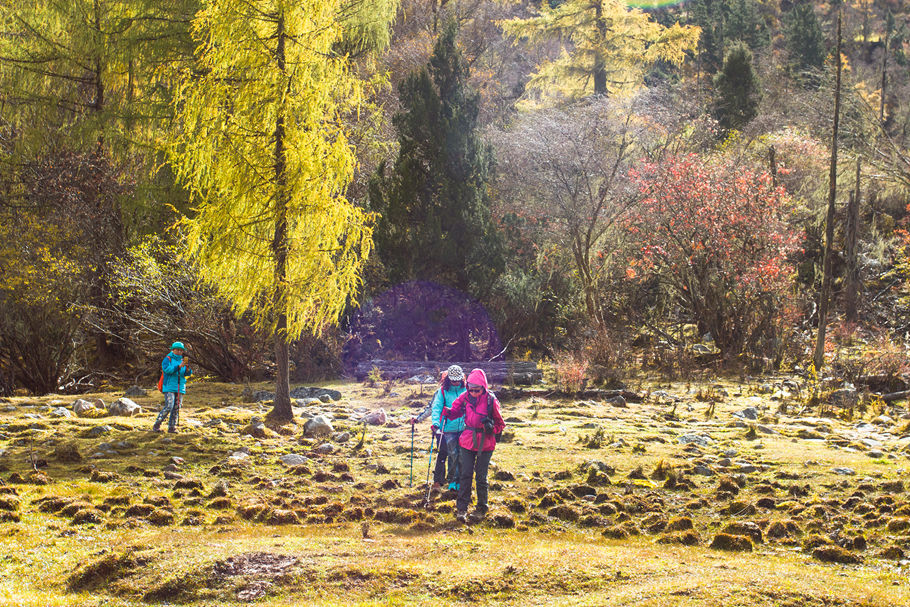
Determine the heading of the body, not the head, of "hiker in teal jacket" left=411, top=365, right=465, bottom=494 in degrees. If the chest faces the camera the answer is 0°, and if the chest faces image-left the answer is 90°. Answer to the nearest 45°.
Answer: approximately 0°

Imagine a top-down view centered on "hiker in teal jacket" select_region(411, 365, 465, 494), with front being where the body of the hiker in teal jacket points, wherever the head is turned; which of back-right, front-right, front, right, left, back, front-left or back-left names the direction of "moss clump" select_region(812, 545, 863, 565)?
front-left

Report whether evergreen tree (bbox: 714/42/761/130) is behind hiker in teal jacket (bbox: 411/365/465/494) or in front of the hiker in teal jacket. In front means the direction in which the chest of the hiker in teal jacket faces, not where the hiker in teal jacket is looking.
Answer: behind

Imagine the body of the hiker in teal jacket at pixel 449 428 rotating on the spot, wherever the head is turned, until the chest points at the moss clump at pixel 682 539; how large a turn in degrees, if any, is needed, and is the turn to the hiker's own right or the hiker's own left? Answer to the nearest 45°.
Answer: approximately 45° to the hiker's own left

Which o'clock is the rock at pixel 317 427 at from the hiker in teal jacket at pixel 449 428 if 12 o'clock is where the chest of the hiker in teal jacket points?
The rock is roughly at 5 o'clock from the hiker in teal jacket.

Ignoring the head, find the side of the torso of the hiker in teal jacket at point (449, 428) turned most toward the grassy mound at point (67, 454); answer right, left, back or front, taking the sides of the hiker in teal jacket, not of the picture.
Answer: right

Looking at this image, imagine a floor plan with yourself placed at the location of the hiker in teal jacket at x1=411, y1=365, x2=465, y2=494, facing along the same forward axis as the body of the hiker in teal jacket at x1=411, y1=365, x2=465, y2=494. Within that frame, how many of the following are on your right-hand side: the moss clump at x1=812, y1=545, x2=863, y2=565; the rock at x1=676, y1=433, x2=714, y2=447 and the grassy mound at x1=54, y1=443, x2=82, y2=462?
1

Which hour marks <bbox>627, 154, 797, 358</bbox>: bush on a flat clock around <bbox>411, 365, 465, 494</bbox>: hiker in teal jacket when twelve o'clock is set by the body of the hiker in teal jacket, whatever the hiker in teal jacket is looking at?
The bush is roughly at 7 o'clock from the hiker in teal jacket.

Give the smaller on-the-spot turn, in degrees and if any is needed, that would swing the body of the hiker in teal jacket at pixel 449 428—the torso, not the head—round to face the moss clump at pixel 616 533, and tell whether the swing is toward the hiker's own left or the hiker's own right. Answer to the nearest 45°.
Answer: approximately 45° to the hiker's own left

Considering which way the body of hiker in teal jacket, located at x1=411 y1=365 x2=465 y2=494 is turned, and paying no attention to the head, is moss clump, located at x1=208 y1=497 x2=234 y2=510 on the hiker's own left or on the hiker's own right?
on the hiker's own right

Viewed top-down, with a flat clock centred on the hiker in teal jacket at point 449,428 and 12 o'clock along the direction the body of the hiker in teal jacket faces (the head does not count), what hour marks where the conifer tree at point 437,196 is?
The conifer tree is roughly at 6 o'clock from the hiker in teal jacket.

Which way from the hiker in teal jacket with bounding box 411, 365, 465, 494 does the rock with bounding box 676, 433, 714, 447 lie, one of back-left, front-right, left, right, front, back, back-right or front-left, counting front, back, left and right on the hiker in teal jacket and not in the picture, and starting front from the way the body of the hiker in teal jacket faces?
back-left
